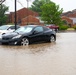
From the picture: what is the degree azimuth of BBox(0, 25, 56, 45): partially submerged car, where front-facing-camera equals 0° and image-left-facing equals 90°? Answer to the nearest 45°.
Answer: approximately 45°
